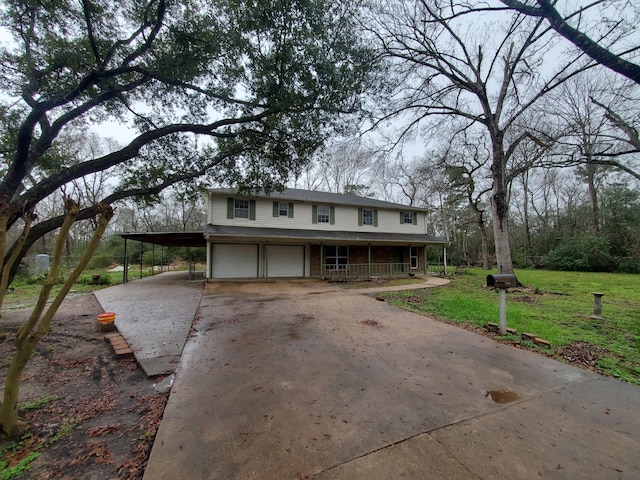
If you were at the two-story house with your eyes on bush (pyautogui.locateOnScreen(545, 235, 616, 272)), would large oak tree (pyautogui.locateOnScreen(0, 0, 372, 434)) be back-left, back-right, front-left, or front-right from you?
back-right

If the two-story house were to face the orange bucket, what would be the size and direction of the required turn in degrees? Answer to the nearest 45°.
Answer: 0° — it already faces it

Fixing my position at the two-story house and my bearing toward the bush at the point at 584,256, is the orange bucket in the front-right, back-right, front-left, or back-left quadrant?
back-right

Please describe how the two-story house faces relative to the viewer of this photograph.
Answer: facing the viewer

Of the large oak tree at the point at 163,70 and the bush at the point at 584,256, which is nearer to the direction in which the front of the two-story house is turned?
the large oak tree

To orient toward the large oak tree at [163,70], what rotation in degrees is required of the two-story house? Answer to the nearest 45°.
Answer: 0° — it already faces it
